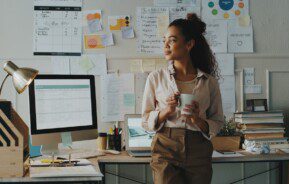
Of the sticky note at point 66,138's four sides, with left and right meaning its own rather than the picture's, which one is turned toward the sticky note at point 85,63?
back

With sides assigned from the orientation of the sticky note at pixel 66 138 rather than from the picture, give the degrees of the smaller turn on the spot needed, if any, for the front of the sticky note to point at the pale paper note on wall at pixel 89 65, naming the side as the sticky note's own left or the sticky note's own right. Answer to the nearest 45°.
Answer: approximately 180°

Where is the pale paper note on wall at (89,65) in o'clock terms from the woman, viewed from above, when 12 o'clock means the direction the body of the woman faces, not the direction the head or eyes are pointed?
The pale paper note on wall is roughly at 5 o'clock from the woman.

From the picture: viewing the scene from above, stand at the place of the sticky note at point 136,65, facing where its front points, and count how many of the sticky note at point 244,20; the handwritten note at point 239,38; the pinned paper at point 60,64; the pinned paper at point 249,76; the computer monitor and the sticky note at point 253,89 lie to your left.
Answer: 4

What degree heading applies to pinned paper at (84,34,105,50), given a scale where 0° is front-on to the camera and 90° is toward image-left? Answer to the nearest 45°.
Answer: approximately 0°

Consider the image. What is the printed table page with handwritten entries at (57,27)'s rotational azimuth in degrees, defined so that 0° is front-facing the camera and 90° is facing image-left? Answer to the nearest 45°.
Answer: approximately 0°

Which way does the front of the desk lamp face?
to the viewer's right
